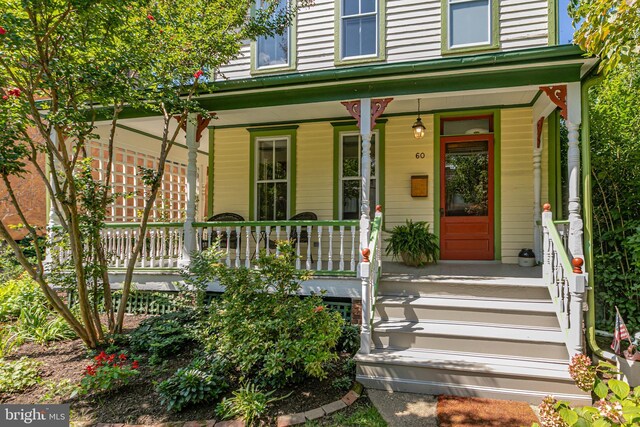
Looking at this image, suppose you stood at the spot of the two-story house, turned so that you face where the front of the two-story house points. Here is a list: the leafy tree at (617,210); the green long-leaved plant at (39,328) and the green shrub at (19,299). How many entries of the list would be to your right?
2

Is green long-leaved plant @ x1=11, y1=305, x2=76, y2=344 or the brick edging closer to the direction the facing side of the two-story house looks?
the brick edging

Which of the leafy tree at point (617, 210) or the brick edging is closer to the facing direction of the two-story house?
the brick edging

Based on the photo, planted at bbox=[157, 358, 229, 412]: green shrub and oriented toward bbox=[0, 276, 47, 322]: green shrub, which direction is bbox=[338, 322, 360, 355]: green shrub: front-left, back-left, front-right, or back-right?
back-right

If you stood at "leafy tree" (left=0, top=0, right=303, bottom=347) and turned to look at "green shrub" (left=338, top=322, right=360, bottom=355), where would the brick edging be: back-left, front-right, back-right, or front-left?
front-right

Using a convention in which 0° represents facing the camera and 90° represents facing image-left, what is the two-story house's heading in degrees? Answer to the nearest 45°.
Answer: approximately 0°

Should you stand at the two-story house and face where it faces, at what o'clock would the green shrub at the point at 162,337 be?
The green shrub is roughly at 2 o'clock from the two-story house.

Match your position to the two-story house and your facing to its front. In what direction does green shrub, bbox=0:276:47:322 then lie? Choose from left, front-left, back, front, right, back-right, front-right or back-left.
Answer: right

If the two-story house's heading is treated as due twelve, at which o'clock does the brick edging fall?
The brick edging is roughly at 1 o'clock from the two-story house.
